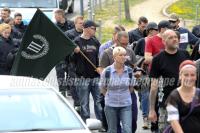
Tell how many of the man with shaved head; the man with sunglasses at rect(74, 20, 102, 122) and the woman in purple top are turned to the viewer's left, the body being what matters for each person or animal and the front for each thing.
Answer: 0

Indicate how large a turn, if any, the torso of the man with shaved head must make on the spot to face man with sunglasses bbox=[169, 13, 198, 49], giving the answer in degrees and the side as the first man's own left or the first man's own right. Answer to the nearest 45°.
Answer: approximately 135° to the first man's own left

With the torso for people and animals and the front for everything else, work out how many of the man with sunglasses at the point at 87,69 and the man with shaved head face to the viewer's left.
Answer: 0

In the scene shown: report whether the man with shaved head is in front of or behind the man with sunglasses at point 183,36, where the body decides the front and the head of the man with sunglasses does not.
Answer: in front

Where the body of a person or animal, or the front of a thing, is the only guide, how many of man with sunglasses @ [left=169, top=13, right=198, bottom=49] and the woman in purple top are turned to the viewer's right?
0

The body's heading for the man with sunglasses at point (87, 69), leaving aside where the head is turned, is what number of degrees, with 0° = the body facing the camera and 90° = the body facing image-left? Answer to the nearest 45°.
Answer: approximately 315°

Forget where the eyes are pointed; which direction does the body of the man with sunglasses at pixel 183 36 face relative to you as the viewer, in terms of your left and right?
facing the viewer and to the left of the viewer

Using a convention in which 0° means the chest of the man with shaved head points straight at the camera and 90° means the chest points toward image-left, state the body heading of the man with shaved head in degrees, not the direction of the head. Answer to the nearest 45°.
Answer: approximately 315°

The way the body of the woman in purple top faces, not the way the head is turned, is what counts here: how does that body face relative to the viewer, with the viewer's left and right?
facing the viewer

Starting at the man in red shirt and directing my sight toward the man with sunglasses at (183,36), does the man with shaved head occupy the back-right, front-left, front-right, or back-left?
back-right

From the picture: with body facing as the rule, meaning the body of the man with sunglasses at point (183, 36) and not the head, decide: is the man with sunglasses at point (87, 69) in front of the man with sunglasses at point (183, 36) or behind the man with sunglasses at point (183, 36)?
in front

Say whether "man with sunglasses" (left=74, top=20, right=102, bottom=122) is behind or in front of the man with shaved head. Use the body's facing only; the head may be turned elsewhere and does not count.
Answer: behind
